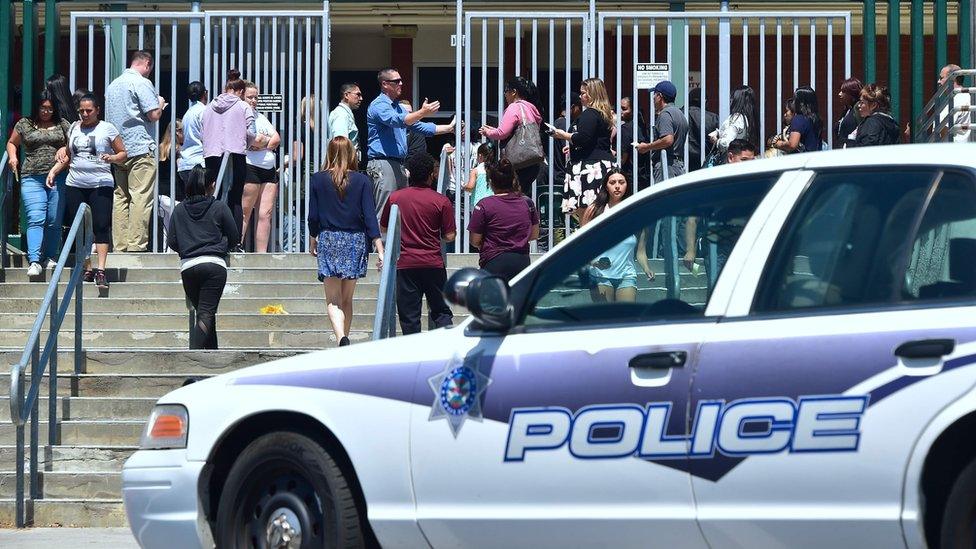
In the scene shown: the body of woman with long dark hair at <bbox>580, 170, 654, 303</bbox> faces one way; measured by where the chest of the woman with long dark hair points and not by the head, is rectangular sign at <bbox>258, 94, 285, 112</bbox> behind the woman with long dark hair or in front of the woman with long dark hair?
behind

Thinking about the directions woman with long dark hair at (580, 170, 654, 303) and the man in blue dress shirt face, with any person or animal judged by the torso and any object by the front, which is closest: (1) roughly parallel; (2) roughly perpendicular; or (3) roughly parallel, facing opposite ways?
roughly perpendicular

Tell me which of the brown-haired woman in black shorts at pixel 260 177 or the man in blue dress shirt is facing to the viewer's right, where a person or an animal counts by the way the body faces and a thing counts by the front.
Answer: the man in blue dress shirt

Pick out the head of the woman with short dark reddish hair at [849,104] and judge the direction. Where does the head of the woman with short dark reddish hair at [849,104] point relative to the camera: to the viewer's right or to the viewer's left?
to the viewer's left

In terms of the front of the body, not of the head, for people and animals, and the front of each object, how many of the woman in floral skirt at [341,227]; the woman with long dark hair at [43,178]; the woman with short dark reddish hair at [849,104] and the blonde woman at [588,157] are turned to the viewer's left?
2

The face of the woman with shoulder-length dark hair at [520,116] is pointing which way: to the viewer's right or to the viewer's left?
to the viewer's left
